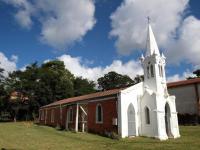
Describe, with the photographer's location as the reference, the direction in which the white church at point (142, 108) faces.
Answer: facing the viewer and to the right of the viewer
